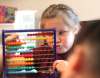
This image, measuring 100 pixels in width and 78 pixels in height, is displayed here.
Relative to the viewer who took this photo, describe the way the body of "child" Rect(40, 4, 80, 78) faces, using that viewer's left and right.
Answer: facing the viewer and to the left of the viewer

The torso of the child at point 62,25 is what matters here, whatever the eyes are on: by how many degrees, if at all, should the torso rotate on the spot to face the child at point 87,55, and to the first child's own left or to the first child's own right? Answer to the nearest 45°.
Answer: approximately 45° to the first child's own left
